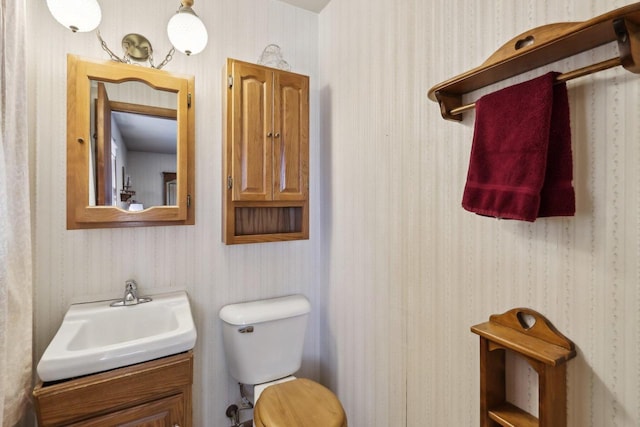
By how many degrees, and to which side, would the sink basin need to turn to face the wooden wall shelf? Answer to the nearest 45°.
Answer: approximately 45° to its left

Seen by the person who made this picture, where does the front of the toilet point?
facing the viewer and to the right of the viewer

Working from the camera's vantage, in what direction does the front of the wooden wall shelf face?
facing the viewer and to the left of the viewer

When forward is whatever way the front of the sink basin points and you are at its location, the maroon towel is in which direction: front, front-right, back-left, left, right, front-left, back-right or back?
front-left

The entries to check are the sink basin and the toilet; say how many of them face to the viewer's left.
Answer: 0

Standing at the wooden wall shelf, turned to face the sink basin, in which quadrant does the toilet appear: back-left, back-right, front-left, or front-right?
front-right

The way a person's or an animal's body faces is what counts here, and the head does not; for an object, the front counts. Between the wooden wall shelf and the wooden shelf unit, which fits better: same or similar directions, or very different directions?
same or similar directions

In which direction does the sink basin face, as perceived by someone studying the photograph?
facing the viewer

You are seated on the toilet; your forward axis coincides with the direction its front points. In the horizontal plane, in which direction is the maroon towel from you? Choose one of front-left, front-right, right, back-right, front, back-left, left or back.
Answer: front

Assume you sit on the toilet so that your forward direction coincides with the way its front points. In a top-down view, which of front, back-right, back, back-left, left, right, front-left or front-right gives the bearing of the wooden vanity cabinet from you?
right
